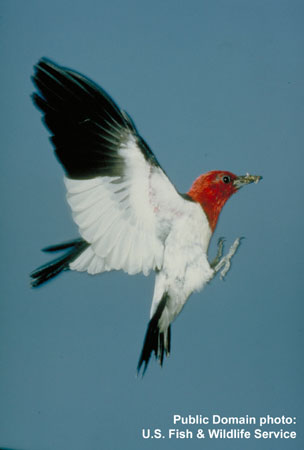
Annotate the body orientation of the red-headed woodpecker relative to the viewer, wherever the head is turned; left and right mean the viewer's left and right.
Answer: facing to the right of the viewer
